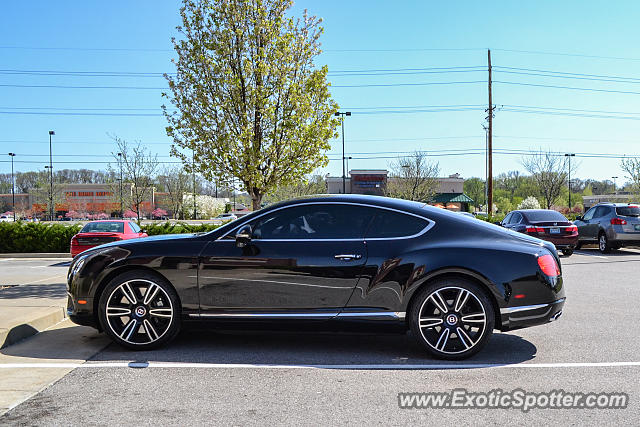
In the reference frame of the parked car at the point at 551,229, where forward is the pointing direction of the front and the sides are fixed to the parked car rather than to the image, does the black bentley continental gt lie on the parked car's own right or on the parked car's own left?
on the parked car's own left

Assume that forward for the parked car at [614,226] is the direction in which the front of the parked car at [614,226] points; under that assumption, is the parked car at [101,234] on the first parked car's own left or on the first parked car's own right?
on the first parked car's own left

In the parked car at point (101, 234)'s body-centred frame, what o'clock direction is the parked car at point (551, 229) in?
the parked car at point (551, 229) is roughly at 2 o'clock from the parked car at point (101, 234).

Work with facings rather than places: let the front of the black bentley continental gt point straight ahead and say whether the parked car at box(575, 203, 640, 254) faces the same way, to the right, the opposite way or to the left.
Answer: to the right

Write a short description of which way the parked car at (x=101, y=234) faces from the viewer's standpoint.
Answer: facing away from the viewer and to the right of the viewer

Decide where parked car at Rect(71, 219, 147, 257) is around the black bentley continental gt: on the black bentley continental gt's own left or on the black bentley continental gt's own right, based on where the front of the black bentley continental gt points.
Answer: on the black bentley continental gt's own right

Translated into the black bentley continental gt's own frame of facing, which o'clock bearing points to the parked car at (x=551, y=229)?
The parked car is roughly at 4 o'clock from the black bentley continental gt.

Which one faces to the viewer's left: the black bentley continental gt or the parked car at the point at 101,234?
the black bentley continental gt

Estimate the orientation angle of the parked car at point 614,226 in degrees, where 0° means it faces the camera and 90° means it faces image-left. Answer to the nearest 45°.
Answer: approximately 135°

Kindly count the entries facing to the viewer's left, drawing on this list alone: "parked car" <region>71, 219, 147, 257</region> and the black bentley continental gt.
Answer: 1

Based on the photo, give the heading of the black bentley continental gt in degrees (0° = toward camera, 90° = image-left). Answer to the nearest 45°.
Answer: approximately 90°

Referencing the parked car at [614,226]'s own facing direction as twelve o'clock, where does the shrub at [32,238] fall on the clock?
The shrub is roughly at 10 o'clock from the parked car.

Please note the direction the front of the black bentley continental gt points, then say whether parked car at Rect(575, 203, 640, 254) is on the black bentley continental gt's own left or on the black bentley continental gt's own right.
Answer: on the black bentley continental gt's own right

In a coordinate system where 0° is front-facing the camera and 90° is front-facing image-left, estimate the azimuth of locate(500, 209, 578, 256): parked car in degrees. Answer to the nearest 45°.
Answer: approximately 135°
